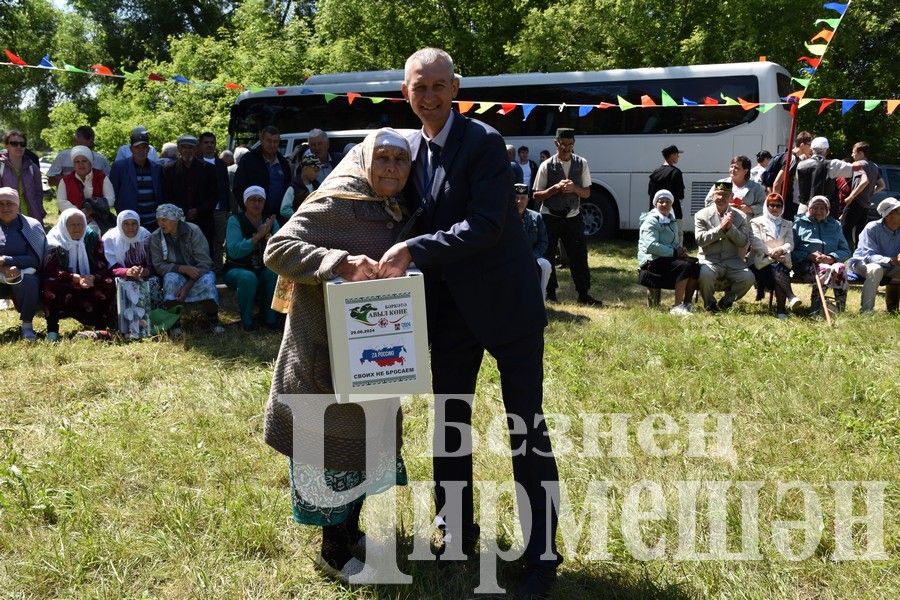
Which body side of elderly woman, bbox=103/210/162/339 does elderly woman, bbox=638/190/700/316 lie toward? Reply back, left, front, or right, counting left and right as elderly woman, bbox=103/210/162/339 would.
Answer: left

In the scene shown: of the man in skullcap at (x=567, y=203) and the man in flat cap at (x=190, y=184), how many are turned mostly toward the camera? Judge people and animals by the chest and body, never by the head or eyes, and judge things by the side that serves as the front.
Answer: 2

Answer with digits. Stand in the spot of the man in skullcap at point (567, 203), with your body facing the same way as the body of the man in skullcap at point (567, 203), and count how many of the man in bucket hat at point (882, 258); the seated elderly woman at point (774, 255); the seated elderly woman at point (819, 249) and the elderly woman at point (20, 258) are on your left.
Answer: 3

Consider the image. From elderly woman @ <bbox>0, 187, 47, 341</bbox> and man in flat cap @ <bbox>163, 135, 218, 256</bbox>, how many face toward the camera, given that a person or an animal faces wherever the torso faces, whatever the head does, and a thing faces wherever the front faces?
2

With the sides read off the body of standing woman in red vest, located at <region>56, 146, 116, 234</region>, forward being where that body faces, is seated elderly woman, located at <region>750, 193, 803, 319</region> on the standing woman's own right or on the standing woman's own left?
on the standing woman's own left

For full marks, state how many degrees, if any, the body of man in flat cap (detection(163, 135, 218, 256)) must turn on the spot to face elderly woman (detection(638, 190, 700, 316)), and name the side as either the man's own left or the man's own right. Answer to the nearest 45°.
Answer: approximately 45° to the man's own left

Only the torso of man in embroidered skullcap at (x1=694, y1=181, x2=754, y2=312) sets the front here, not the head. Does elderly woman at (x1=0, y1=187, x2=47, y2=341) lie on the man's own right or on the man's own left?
on the man's own right

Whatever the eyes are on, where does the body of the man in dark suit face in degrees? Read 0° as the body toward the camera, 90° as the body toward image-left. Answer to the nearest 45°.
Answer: approximately 45°

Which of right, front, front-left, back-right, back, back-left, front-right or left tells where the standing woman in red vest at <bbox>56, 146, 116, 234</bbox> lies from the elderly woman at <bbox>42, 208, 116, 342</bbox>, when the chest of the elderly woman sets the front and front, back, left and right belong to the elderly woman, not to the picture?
back

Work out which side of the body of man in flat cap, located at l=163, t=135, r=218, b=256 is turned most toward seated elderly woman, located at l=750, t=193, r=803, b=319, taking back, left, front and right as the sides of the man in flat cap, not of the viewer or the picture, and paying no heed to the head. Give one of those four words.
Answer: left

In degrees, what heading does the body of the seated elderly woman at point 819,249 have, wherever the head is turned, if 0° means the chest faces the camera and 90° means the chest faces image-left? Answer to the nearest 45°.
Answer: approximately 0°
